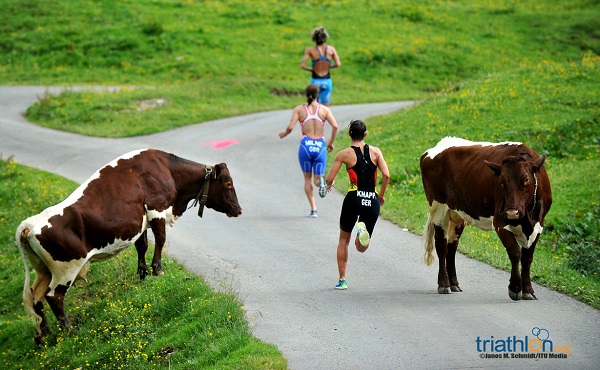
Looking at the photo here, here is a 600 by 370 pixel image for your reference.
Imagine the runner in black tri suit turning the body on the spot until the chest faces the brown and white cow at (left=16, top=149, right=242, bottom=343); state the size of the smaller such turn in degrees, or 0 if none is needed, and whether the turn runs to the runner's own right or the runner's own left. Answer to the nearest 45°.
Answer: approximately 90° to the runner's own left

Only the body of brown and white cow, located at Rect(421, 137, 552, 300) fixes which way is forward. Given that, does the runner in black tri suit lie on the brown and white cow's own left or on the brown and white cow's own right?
on the brown and white cow's own right

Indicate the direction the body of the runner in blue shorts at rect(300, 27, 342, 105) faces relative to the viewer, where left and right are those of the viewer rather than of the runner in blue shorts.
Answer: facing away from the viewer

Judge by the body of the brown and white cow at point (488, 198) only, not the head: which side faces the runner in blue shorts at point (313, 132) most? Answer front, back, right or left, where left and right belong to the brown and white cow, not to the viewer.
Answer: back

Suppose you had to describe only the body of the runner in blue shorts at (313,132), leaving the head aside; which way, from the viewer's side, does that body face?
away from the camera

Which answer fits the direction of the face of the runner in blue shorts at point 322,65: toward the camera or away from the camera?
away from the camera

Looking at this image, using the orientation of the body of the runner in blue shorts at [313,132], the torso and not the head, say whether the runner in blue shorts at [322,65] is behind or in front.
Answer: in front

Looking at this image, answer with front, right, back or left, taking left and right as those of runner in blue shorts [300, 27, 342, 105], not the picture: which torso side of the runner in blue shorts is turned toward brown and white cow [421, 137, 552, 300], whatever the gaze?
back

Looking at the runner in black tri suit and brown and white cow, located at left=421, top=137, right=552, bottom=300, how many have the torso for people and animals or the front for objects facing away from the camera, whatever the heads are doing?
1

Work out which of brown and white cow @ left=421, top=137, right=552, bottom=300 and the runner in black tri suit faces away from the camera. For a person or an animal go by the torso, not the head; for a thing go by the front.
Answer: the runner in black tri suit

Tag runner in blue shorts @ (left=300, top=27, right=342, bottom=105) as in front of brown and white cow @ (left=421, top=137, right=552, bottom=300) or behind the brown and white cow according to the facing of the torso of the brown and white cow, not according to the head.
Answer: behind

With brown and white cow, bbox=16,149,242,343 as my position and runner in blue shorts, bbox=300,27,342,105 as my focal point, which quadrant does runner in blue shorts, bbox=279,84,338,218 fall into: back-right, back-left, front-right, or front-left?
front-right

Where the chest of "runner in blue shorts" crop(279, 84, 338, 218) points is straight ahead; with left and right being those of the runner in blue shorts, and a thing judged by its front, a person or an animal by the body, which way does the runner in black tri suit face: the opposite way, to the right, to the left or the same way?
the same way

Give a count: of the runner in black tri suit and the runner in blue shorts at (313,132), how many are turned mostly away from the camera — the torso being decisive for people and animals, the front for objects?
2

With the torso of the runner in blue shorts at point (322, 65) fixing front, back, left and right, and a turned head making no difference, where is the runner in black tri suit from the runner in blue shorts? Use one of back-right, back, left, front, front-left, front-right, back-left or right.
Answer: back

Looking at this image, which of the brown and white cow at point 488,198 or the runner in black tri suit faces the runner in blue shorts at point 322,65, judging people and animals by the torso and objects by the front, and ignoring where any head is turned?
the runner in black tri suit

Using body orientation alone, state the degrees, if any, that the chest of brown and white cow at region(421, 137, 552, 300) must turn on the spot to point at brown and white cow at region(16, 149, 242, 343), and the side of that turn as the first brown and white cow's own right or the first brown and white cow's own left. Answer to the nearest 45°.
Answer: approximately 135° to the first brown and white cow's own right

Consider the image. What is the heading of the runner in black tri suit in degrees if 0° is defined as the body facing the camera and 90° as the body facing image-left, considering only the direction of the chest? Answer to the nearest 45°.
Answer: approximately 180°

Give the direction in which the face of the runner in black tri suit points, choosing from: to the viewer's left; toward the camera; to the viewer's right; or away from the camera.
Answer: away from the camera

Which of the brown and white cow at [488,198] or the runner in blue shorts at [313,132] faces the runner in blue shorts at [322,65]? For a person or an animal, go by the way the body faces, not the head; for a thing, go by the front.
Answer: the runner in blue shorts at [313,132]
